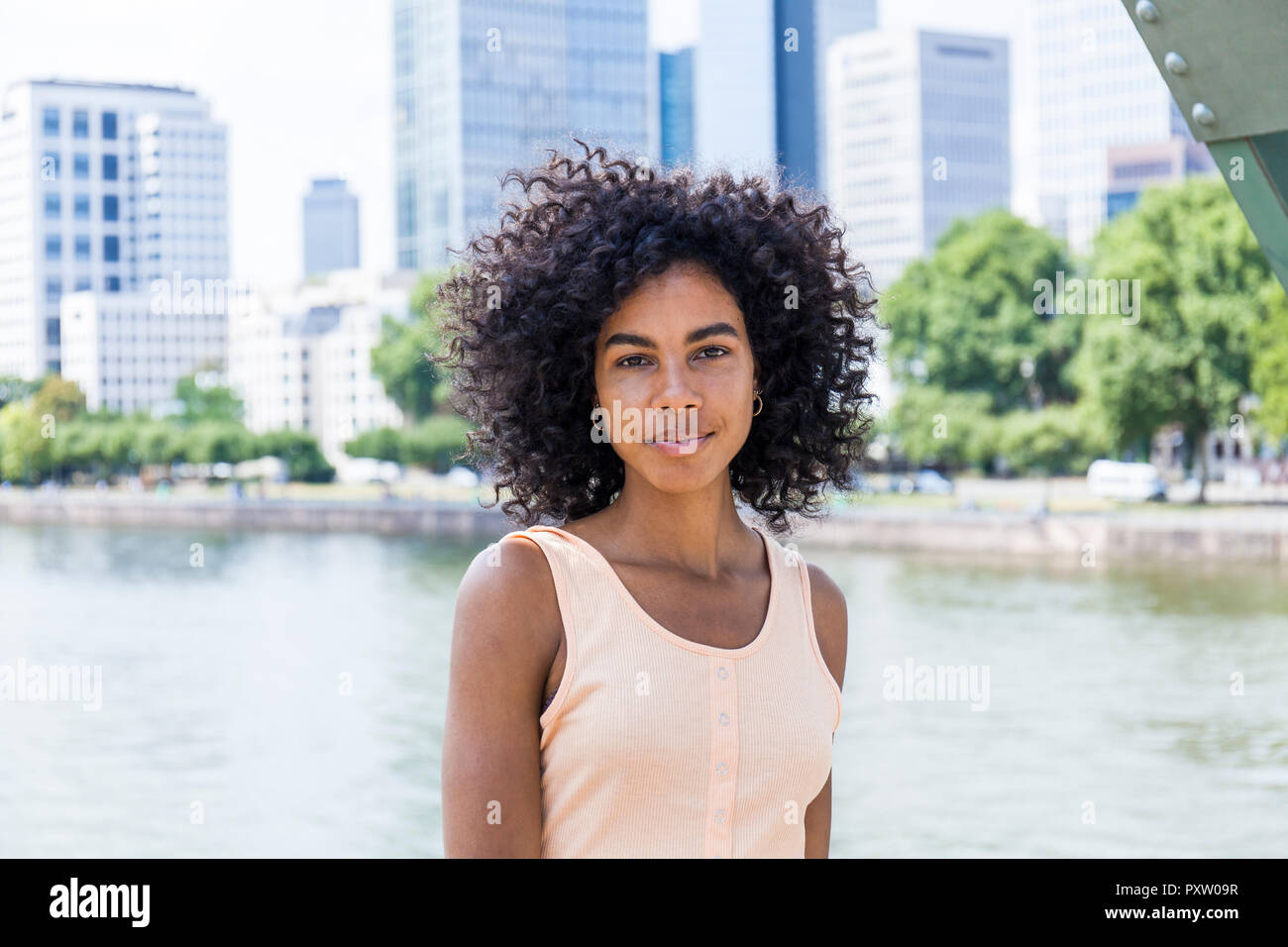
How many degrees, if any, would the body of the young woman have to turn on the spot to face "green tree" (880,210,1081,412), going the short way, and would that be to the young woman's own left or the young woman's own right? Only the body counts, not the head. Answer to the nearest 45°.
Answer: approximately 135° to the young woman's own left

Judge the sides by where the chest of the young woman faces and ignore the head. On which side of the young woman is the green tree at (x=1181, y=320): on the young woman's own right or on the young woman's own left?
on the young woman's own left

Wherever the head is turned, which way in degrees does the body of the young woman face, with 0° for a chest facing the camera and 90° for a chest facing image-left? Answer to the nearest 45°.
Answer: approximately 315°

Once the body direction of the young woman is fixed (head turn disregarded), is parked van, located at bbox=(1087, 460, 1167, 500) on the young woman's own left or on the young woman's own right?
on the young woman's own left

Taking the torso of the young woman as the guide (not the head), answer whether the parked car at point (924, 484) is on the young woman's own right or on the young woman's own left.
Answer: on the young woman's own left
